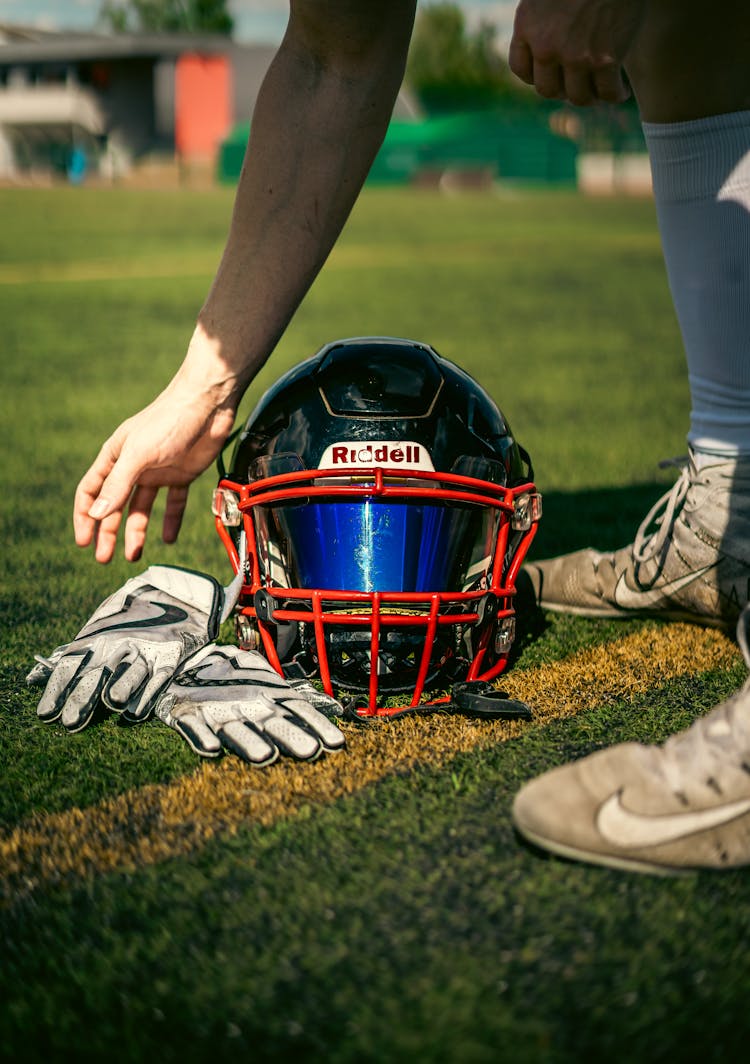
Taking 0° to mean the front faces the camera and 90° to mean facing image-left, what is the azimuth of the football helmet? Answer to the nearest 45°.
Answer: approximately 0°
